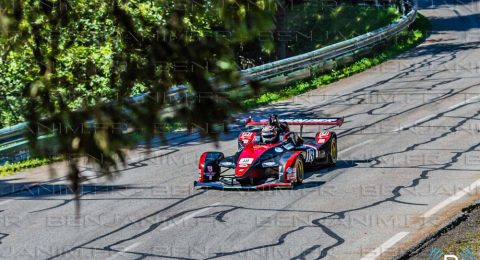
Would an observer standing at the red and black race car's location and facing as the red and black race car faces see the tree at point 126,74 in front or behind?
in front

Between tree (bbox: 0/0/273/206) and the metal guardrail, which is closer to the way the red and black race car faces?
the tree

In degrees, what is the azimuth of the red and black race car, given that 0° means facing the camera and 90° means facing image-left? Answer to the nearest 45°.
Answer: approximately 45°

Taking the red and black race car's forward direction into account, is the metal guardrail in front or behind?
behind
